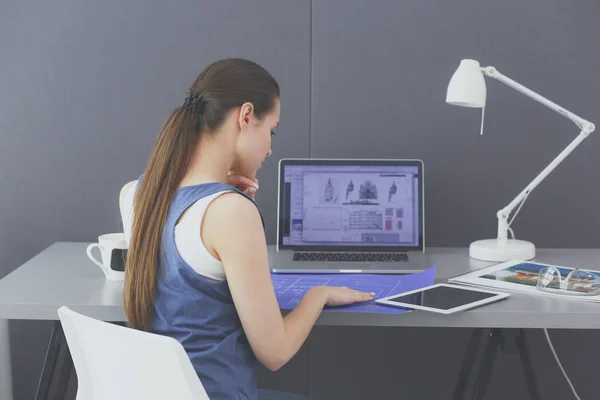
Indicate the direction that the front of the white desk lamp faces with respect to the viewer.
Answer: facing to the left of the viewer

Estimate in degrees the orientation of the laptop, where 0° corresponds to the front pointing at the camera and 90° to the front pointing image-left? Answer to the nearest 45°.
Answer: approximately 0°

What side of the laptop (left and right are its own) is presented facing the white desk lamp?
left

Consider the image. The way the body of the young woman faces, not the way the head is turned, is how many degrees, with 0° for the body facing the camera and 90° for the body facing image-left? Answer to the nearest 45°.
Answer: approximately 225°

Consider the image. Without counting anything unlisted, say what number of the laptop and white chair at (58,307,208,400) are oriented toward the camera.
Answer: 1

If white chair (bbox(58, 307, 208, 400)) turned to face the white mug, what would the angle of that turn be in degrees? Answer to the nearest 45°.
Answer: approximately 45° to its left

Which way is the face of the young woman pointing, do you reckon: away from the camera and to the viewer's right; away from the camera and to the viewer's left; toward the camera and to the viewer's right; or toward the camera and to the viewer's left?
away from the camera and to the viewer's right

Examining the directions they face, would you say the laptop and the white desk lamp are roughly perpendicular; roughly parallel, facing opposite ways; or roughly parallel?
roughly perpendicular

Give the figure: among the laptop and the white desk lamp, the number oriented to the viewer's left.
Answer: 1
